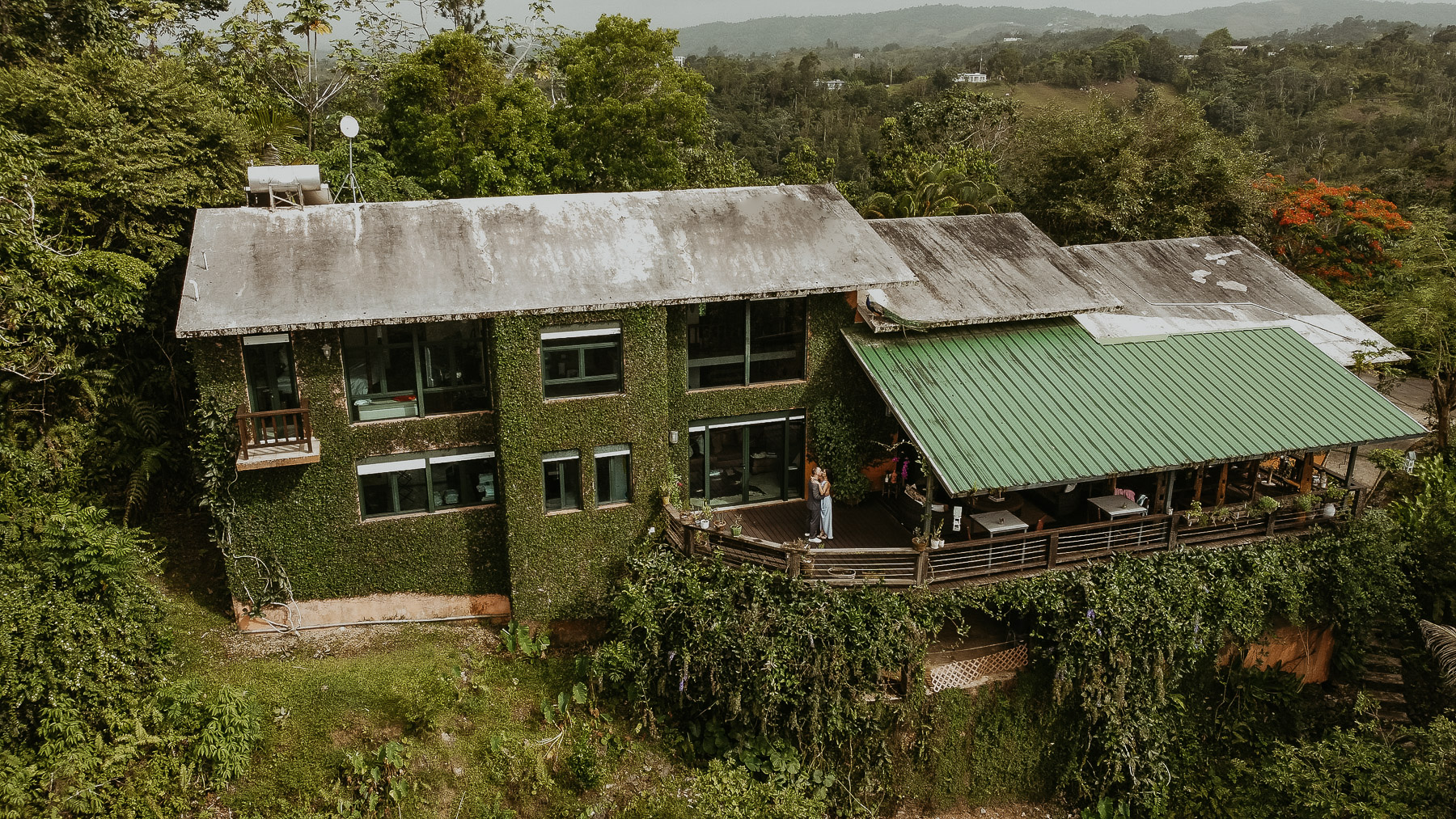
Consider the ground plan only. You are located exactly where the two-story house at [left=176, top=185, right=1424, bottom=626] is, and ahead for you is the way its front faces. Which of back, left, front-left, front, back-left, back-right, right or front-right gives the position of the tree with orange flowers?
back-left

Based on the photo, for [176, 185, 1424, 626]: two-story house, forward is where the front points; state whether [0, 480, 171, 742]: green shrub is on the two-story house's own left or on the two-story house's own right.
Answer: on the two-story house's own right

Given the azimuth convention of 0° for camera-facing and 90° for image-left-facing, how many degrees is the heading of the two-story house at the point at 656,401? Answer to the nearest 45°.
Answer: approximately 0°

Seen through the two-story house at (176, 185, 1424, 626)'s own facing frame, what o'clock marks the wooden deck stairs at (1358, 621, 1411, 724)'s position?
The wooden deck stairs is roughly at 9 o'clock from the two-story house.
